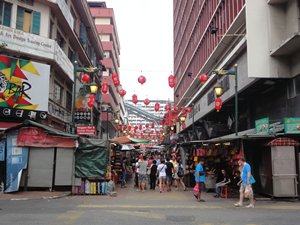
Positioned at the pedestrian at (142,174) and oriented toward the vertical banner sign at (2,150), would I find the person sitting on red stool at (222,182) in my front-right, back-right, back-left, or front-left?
back-left

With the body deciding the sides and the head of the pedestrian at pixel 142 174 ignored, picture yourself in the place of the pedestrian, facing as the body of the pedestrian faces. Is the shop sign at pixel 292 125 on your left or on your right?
on your right

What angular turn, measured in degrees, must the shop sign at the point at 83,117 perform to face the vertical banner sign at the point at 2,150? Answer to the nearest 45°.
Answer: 0° — it already faces it

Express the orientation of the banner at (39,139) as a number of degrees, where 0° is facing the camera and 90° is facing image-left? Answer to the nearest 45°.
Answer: approximately 0°

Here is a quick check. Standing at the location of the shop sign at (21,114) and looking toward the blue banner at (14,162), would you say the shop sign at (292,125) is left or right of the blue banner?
left

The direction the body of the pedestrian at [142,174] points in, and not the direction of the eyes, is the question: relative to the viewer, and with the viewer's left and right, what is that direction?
facing away from the viewer

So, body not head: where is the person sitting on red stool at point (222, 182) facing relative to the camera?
to the viewer's left

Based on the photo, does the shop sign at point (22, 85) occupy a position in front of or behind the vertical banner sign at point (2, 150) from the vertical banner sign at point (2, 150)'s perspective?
behind

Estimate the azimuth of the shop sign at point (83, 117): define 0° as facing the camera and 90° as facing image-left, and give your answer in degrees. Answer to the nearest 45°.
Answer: approximately 0°
